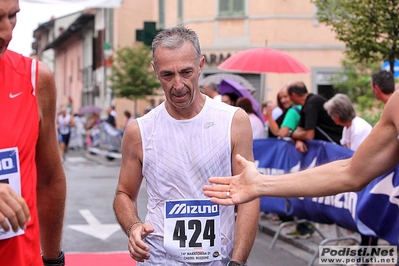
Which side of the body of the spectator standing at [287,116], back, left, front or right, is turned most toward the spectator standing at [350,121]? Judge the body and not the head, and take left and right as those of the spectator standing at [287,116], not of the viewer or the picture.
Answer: left

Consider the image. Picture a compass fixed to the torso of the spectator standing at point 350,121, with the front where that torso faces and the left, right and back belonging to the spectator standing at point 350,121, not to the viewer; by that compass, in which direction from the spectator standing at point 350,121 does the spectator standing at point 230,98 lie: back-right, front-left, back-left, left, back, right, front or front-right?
front-right

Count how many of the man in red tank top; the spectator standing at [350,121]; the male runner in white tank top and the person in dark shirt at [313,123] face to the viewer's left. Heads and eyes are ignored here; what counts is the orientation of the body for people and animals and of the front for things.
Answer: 2

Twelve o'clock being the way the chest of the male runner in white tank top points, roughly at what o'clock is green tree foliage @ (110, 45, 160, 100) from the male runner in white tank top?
The green tree foliage is roughly at 6 o'clock from the male runner in white tank top.

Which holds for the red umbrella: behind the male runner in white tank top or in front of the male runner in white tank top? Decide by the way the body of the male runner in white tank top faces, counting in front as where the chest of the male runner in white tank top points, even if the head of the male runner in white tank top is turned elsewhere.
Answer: behind

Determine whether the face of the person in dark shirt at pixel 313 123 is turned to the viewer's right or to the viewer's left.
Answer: to the viewer's left

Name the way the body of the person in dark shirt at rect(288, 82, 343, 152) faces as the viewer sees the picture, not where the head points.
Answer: to the viewer's left

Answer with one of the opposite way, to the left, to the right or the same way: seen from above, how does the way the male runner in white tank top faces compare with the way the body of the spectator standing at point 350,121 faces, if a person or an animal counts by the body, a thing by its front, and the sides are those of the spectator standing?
to the left

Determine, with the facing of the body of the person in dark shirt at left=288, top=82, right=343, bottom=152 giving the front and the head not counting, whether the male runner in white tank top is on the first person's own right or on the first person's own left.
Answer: on the first person's own left

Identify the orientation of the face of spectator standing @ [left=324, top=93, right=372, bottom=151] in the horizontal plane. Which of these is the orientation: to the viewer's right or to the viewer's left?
to the viewer's left

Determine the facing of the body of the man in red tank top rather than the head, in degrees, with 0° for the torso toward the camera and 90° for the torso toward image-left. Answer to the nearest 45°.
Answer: approximately 0°

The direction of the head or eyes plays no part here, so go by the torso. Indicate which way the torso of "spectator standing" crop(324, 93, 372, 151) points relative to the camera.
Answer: to the viewer's left

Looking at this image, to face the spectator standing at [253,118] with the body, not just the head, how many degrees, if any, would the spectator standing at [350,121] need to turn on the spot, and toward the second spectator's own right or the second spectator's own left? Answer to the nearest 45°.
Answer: approximately 45° to the second spectator's own right
